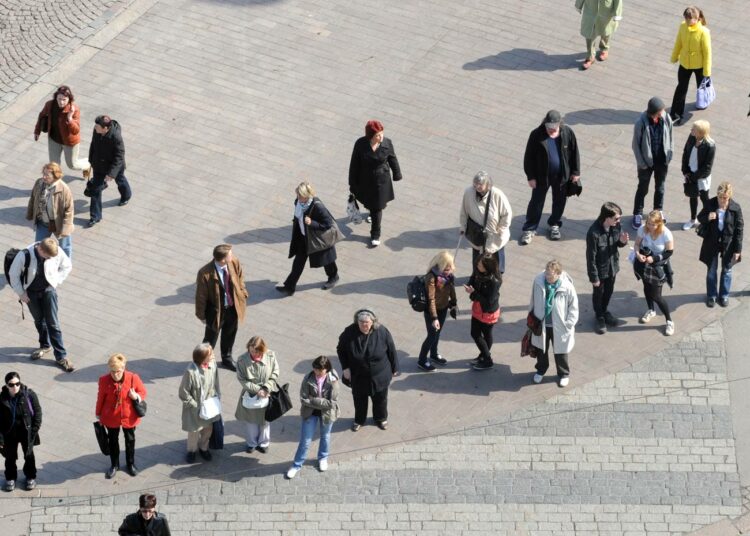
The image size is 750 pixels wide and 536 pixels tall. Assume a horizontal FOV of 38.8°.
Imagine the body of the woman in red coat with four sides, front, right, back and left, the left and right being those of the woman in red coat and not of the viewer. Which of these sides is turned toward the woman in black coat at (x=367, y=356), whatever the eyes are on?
left

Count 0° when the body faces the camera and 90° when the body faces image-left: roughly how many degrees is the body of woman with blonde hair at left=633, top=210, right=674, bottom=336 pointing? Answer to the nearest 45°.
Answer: approximately 45°

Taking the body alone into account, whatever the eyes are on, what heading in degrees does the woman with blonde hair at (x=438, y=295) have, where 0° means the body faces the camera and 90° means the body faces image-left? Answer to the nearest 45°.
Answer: approximately 315°

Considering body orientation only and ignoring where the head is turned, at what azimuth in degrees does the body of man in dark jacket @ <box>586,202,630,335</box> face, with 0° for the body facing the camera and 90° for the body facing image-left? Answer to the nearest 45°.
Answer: approximately 315°

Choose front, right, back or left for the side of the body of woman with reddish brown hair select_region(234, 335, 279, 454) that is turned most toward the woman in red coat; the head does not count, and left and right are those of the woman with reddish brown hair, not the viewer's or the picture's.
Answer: right

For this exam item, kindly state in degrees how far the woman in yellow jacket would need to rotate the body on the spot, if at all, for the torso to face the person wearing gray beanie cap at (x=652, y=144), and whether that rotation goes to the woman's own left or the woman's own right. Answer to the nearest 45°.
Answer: approximately 45° to the woman's own left

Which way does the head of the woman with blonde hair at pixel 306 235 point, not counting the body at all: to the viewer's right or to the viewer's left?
to the viewer's left
